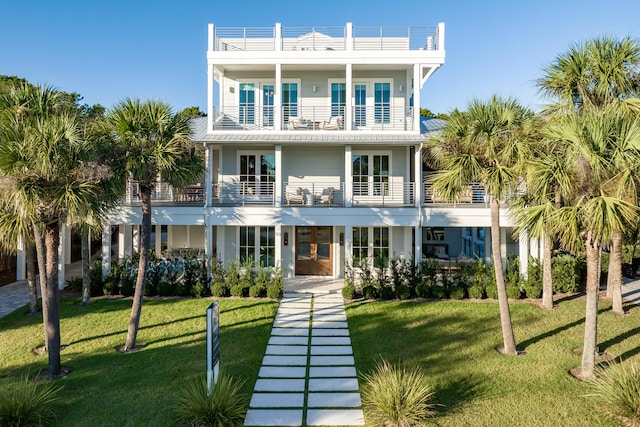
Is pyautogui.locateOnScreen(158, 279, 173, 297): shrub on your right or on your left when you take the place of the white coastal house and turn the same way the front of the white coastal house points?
on your right

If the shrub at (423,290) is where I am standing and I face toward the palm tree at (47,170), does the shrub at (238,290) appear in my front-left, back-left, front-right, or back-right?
front-right

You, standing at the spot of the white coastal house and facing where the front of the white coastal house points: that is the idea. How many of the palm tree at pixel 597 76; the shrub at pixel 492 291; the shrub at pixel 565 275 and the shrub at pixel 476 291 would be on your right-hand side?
0

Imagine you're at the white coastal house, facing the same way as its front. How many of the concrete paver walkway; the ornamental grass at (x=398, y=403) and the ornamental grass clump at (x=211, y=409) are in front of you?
3

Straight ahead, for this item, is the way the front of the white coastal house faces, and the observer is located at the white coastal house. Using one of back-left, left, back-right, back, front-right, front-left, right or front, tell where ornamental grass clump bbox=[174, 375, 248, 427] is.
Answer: front

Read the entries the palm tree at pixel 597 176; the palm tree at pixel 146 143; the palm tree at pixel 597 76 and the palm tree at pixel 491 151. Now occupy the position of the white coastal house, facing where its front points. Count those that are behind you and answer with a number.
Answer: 0

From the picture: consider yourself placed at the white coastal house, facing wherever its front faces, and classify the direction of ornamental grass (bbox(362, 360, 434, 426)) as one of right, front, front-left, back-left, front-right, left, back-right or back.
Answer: front

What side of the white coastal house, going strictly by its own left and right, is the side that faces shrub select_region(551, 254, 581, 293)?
left

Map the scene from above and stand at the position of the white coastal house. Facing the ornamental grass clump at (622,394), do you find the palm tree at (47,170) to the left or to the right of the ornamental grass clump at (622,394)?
right

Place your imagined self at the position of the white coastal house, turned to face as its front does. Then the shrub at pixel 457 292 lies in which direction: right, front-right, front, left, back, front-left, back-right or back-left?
front-left

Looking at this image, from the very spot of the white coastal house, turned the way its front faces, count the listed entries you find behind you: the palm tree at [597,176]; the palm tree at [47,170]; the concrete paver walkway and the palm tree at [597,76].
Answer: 0

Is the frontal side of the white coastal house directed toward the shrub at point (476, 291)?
no

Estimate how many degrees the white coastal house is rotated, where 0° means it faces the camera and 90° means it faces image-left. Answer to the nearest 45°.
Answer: approximately 0°

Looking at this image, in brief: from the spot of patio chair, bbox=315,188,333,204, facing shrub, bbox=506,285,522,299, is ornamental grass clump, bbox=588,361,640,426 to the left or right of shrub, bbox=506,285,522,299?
right

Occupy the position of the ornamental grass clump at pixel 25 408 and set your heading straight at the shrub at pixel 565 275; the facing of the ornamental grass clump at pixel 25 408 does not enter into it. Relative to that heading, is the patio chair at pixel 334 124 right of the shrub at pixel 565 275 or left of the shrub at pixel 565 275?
left

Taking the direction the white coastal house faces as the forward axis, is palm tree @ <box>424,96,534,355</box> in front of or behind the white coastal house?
in front

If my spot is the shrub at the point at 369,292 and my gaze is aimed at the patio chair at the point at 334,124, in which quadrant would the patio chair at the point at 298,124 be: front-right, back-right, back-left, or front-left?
front-left

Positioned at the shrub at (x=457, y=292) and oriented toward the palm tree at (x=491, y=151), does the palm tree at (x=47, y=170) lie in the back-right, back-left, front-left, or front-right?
front-right

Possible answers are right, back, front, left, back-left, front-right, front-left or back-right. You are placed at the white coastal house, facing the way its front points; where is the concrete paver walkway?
front
